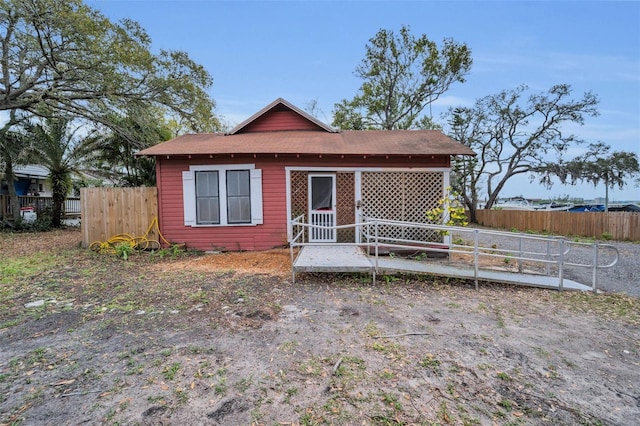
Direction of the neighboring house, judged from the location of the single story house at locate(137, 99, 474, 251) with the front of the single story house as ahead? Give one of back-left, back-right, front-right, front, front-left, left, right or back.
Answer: back-right

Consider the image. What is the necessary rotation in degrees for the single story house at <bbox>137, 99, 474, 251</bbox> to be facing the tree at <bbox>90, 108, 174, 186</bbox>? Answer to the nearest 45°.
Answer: approximately 135° to its right

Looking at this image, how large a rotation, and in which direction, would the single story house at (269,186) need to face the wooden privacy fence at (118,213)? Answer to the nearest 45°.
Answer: approximately 90° to its right

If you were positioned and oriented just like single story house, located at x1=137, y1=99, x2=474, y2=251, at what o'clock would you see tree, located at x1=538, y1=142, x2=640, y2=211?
The tree is roughly at 8 o'clock from the single story house.

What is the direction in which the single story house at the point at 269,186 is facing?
toward the camera

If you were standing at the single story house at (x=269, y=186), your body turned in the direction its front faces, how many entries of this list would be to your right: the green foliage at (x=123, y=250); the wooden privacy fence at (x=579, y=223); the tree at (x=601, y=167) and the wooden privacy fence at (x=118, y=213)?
2

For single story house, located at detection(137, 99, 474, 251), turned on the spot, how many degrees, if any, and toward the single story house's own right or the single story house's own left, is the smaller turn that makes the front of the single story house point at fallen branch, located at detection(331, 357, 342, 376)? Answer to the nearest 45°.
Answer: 0° — it already faces it

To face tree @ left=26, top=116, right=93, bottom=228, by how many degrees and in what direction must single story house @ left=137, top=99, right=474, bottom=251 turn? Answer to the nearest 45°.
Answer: approximately 135° to its right

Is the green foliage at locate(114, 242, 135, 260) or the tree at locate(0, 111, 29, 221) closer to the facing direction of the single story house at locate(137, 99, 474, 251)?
the green foliage

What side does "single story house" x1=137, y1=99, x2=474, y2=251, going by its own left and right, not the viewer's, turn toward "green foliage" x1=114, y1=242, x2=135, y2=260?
right

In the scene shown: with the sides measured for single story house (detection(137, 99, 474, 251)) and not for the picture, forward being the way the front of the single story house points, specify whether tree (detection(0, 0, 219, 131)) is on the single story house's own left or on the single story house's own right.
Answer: on the single story house's own right

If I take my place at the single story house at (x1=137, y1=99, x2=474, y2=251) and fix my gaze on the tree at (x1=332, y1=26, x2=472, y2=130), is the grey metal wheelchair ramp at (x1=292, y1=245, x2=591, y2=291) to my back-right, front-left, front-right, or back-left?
back-right
